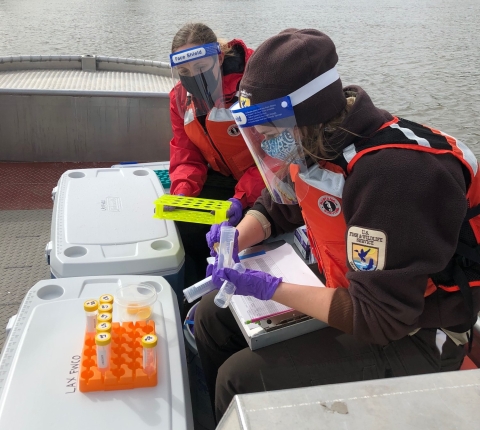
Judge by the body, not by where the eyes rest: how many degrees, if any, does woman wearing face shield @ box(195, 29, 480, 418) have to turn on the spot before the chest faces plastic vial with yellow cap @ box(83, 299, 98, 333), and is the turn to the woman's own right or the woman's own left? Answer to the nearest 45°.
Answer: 0° — they already face it

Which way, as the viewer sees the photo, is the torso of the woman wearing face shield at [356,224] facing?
to the viewer's left
